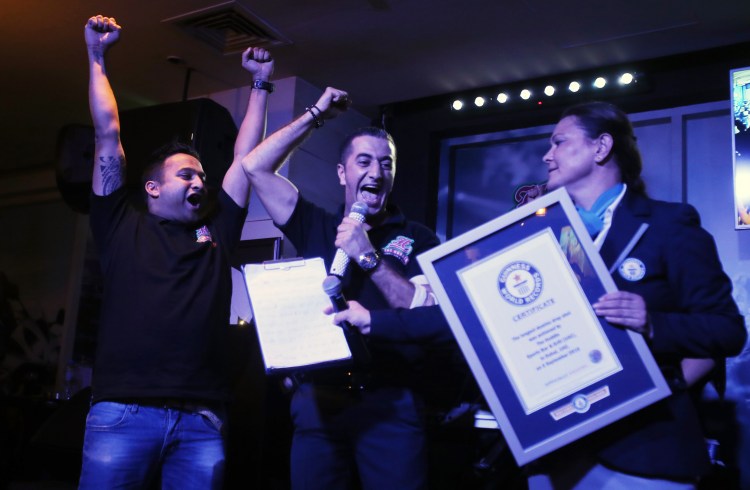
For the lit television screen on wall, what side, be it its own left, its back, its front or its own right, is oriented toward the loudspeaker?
right

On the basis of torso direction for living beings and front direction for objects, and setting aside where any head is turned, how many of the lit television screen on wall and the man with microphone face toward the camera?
2

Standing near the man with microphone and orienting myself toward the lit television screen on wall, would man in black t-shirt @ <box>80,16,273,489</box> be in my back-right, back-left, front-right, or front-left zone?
back-left

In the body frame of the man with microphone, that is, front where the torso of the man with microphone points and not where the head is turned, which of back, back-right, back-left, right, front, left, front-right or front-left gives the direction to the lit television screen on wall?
back-left
